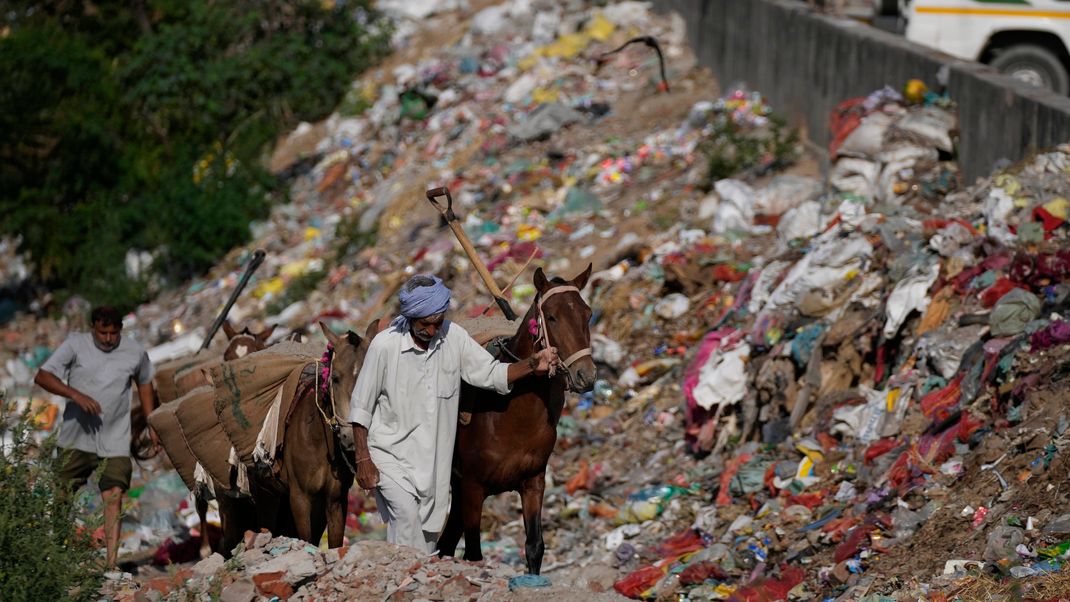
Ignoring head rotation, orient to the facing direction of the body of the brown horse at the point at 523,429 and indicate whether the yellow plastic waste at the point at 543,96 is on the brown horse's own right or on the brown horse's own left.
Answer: on the brown horse's own left

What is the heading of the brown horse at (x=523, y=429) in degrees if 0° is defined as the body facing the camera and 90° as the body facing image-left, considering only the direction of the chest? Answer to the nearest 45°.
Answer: approximately 315°

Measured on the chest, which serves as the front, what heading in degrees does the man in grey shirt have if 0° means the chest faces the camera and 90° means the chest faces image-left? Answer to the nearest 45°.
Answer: approximately 0°

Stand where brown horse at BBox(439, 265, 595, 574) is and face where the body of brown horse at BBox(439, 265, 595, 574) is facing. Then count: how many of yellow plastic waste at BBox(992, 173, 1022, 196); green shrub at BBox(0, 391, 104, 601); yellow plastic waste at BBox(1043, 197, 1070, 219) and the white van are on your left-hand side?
3

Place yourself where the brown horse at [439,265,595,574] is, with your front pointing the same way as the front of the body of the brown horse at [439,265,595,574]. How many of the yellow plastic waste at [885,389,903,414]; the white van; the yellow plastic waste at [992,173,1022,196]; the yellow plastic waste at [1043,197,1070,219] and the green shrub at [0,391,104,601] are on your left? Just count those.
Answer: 4

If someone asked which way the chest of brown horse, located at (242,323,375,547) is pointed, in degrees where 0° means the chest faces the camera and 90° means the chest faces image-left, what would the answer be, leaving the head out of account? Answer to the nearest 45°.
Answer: approximately 315°

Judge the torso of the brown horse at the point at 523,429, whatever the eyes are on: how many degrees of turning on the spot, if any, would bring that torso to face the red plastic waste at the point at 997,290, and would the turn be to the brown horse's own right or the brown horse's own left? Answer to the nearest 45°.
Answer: approximately 90° to the brown horse's own left

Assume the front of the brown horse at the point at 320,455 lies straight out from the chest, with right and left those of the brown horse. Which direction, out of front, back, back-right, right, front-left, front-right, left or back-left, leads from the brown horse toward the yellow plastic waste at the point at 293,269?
back-left

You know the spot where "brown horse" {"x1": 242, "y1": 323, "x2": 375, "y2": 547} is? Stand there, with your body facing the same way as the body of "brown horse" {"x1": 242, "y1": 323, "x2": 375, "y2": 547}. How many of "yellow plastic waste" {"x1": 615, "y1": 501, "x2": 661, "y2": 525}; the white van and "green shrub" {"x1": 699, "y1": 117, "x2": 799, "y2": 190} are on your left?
3

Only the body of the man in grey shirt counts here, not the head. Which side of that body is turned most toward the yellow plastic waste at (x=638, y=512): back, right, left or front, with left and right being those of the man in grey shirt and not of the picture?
left
